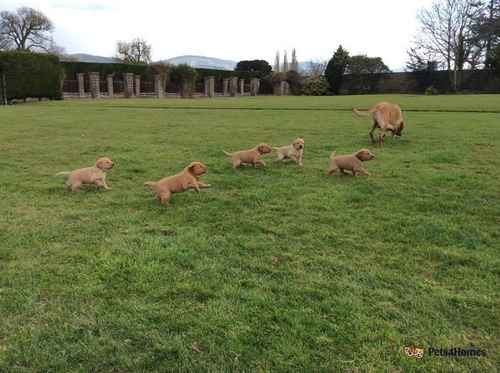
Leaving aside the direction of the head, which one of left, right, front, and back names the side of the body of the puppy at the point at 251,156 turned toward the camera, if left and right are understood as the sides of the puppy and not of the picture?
right

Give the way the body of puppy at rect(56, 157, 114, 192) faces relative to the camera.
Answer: to the viewer's right

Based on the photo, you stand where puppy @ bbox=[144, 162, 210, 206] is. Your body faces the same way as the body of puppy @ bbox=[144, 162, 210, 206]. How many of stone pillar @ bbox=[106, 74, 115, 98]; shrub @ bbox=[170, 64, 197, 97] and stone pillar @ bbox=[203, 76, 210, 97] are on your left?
3

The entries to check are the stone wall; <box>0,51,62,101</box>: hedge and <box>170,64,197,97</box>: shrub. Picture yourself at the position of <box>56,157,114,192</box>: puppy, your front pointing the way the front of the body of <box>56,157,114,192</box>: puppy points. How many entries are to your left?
3

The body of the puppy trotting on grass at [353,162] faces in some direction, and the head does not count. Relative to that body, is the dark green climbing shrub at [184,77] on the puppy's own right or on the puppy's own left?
on the puppy's own left

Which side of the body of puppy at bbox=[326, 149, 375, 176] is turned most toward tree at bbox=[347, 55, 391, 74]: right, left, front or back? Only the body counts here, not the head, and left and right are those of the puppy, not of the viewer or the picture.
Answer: left

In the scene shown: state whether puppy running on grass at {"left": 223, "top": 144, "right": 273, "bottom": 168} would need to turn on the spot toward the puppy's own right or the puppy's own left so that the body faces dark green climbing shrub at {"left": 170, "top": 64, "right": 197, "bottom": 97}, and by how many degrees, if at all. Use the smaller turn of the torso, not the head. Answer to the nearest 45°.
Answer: approximately 90° to the puppy's own left

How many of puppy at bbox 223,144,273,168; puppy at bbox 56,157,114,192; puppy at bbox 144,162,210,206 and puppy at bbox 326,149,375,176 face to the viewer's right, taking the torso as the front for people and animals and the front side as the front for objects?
4

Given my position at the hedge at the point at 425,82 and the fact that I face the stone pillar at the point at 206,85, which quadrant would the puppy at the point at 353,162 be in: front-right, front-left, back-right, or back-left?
front-left

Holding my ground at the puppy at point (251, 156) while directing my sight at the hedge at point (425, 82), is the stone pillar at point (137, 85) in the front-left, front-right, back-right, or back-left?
front-left

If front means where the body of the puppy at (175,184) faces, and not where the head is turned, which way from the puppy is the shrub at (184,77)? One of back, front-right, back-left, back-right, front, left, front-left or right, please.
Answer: left

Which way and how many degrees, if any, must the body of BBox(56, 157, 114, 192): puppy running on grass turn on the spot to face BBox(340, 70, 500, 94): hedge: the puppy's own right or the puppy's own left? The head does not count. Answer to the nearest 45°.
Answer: approximately 45° to the puppy's own left

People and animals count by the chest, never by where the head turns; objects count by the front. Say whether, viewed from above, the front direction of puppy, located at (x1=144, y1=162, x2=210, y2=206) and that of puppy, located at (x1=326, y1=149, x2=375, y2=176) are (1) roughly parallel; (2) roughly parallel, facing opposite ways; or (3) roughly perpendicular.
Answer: roughly parallel

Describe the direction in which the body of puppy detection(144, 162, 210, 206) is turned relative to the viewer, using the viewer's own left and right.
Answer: facing to the right of the viewer

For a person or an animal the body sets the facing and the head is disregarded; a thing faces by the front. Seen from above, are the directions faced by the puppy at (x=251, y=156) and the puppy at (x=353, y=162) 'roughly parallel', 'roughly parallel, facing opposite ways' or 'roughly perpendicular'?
roughly parallel
